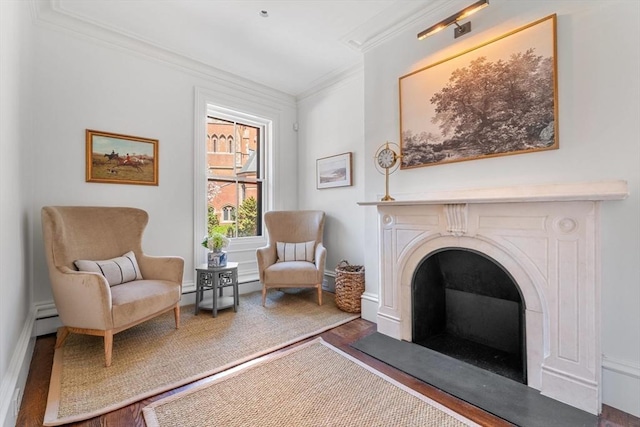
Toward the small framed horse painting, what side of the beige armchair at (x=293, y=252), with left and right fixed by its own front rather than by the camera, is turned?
right

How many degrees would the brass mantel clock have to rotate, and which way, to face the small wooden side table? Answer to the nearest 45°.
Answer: approximately 45° to its right

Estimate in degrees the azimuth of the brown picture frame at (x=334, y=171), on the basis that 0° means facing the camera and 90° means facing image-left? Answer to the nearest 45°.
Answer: approximately 45°

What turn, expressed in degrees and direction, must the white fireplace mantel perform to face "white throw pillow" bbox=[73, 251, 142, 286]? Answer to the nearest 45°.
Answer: approximately 45° to its right

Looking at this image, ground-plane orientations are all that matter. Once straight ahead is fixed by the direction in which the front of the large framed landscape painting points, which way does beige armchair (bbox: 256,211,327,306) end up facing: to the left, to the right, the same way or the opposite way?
to the left
